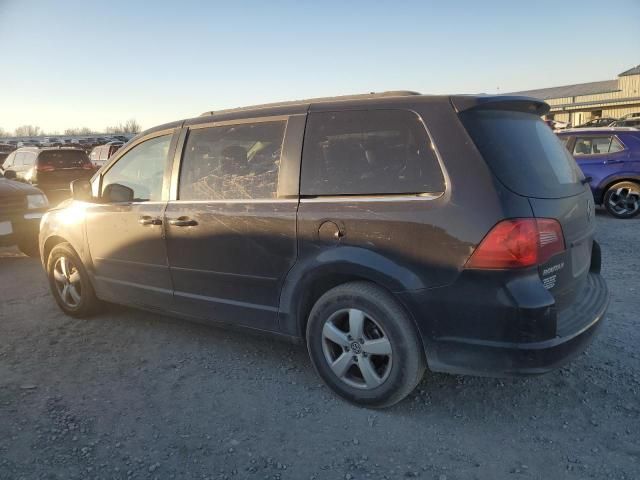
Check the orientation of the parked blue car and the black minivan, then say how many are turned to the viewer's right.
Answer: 0

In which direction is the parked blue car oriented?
to the viewer's left

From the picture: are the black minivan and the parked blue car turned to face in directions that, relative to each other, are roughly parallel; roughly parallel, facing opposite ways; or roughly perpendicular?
roughly parallel

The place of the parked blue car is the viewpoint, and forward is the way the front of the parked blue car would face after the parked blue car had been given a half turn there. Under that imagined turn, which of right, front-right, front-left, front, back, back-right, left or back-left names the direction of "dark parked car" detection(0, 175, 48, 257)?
back-right

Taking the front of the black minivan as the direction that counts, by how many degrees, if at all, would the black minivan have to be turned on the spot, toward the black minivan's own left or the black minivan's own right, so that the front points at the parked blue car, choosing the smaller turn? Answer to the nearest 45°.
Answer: approximately 90° to the black minivan's own right

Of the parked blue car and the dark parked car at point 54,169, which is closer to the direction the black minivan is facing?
the dark parked car

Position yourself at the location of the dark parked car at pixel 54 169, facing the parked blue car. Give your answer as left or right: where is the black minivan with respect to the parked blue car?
right

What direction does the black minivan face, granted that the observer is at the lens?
facing away from the viewer and to the left of the viewer

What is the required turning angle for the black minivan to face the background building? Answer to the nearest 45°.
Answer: approximately 90° to its right

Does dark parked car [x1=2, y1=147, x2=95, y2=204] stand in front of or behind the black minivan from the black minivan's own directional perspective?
in front

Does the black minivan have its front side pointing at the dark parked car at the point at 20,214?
yes

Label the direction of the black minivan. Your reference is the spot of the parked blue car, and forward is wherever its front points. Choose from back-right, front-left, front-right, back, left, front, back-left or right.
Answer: left
